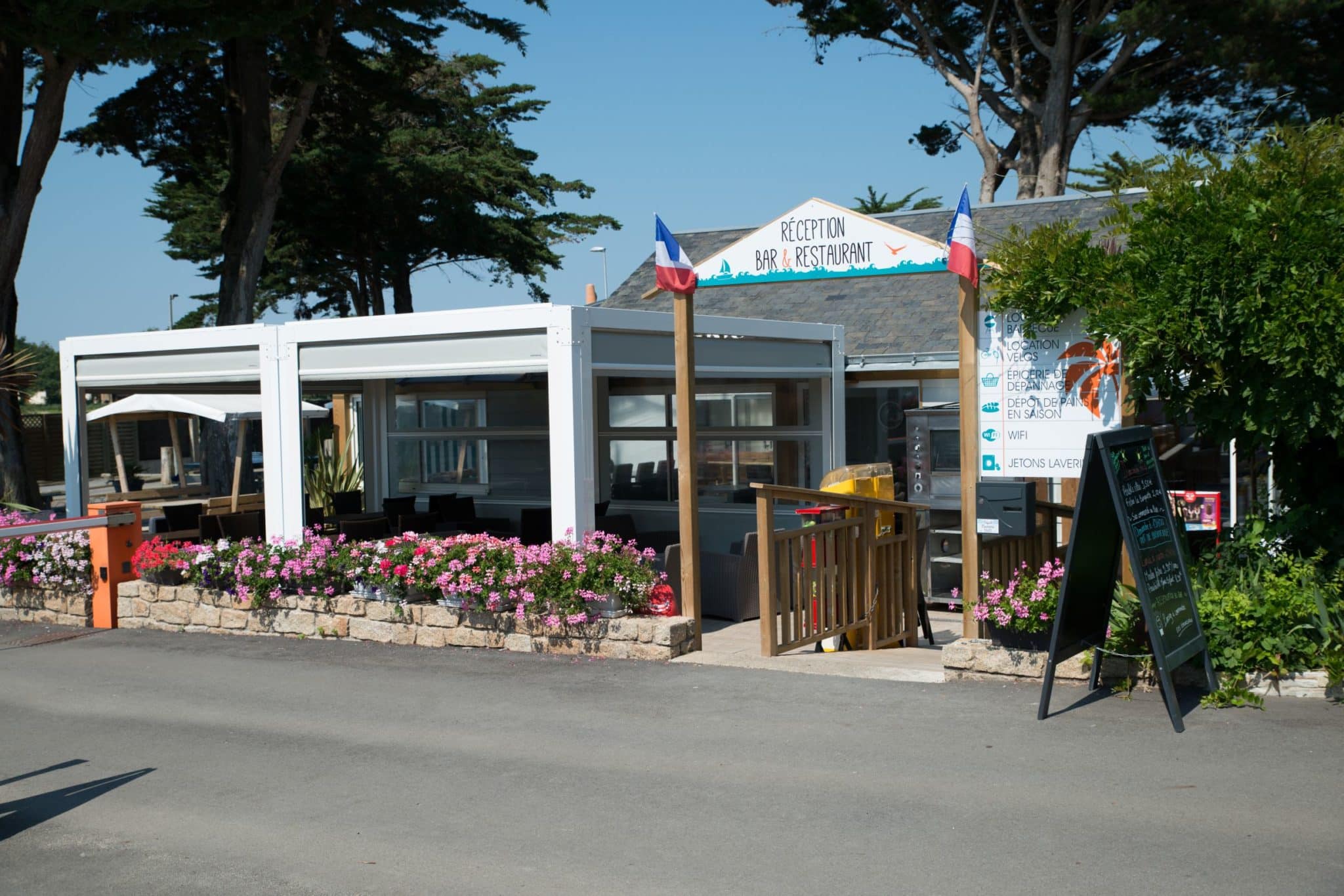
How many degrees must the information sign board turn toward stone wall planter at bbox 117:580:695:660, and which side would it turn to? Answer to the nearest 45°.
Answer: approximately 90° to its right

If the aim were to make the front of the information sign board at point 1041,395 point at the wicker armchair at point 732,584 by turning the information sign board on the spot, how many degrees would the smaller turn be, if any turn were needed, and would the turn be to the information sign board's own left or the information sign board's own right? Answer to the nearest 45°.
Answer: approximately 135° to the information sign board's own right

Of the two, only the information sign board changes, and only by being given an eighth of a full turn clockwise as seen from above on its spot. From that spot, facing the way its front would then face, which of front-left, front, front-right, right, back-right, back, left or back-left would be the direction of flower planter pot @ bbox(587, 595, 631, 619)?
front-right

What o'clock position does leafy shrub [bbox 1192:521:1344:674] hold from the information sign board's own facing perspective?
The leafy shrub is roughly at 10 o'clock from the information sign board.

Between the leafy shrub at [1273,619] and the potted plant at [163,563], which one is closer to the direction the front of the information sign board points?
the leafy shrub

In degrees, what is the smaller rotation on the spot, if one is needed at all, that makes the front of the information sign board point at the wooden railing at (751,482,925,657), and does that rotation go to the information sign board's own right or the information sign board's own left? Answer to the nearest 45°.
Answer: approximately 135° to the information sign board's own right

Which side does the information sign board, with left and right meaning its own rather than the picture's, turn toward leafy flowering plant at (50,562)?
right

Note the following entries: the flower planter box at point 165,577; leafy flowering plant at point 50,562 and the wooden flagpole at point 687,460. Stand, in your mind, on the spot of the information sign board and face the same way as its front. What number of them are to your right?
3

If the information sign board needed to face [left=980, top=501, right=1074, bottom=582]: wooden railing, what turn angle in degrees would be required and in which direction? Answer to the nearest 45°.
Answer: approximately 180°

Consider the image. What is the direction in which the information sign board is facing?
toward the camera

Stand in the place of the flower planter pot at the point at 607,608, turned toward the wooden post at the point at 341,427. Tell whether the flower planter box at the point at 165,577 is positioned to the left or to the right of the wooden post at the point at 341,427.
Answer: left

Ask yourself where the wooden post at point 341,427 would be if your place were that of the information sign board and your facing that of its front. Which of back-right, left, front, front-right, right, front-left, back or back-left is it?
back-right

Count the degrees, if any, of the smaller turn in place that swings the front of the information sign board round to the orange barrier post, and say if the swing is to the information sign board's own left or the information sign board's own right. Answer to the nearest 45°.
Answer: approximately 90° to the information sign board's own right

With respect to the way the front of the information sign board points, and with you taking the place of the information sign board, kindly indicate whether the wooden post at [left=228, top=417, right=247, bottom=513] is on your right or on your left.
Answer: on your right

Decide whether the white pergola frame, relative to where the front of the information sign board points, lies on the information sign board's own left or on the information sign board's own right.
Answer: on the information sign board's own right
